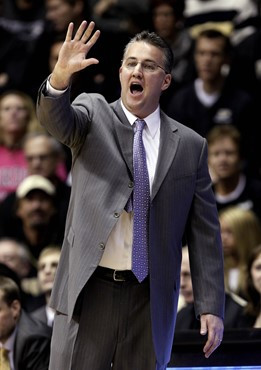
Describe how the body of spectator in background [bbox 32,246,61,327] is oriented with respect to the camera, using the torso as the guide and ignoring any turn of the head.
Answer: toward the camera

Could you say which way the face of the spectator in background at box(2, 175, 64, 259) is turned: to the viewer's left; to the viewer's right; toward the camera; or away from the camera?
toward the camera

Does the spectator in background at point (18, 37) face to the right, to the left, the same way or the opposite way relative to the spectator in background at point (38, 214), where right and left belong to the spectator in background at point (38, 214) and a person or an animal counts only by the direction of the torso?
the same way

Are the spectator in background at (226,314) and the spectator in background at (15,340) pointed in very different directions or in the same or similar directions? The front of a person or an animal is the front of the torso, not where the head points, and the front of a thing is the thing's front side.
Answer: same or similar directions

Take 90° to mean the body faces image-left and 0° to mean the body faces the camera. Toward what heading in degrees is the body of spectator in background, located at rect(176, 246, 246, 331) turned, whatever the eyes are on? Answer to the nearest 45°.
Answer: approximately 45°

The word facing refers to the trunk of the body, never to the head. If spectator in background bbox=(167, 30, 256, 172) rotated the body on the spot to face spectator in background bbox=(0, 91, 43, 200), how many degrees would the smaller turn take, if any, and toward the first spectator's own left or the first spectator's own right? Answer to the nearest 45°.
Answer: approximately 45° to the first spectator's own right

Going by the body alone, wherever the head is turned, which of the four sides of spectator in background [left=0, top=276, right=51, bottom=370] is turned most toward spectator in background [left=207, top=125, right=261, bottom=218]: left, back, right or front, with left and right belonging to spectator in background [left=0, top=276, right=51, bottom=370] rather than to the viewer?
back

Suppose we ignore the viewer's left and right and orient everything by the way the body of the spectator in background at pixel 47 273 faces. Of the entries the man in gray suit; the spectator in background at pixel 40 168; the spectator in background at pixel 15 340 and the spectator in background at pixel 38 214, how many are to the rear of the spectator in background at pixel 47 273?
2

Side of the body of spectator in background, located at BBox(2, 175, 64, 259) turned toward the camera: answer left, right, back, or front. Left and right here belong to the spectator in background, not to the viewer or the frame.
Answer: front

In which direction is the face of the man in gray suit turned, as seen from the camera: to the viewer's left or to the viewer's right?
to the viewer's left

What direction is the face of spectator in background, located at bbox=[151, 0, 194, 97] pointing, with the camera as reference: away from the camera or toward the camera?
toward the camera

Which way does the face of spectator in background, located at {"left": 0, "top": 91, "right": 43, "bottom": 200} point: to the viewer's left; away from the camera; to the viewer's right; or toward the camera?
toward the camera

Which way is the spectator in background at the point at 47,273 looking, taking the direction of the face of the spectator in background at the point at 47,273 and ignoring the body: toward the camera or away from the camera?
toward the camera

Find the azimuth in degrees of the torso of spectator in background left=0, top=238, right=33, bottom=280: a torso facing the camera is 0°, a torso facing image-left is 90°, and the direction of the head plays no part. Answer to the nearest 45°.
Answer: approximately 45°

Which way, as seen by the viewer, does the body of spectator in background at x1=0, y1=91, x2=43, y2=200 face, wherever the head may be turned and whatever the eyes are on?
toward the camera

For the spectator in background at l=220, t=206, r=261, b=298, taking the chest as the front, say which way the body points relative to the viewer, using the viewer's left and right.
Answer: facing the viewer and to the left of the viewer

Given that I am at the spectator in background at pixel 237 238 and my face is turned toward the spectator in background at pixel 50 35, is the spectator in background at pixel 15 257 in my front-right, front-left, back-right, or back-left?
front-left
